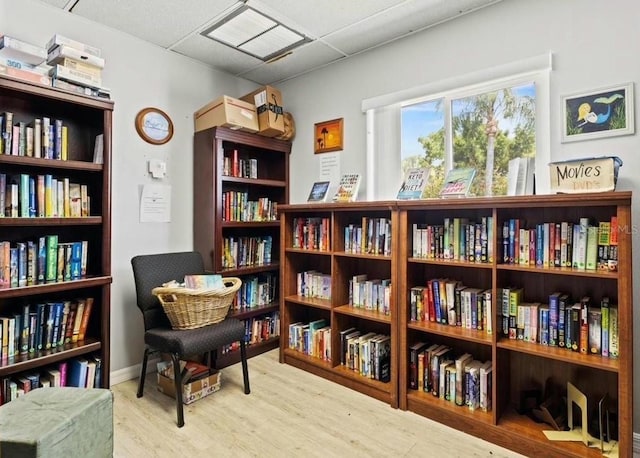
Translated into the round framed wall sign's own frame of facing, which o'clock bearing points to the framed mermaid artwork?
The framed mermaid artwork is roughly at 12 o'clock from the round framed wall sign.

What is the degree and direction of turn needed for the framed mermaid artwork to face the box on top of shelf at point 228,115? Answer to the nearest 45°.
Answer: approximately 45° to its right

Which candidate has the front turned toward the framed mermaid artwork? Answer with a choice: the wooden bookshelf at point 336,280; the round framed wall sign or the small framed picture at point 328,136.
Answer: the round framed wall sign

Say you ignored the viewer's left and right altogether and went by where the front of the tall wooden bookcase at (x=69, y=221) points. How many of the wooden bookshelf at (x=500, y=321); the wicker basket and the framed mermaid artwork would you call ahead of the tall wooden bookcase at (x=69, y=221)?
3
